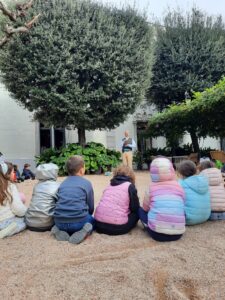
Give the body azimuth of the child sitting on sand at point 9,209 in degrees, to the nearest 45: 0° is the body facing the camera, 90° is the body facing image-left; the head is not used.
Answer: approximately 225°

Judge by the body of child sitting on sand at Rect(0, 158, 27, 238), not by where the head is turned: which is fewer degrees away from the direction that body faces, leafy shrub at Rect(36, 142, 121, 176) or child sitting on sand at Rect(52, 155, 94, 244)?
the leafy shrub

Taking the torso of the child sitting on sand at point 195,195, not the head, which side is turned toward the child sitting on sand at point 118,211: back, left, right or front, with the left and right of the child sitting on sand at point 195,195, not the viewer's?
left

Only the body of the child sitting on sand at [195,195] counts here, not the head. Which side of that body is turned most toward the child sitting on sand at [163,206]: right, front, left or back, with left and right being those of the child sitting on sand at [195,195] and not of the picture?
left

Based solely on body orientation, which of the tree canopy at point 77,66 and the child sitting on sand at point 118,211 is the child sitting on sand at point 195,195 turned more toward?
the tree canopy

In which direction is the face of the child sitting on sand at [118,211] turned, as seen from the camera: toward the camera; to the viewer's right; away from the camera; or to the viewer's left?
away from the camera

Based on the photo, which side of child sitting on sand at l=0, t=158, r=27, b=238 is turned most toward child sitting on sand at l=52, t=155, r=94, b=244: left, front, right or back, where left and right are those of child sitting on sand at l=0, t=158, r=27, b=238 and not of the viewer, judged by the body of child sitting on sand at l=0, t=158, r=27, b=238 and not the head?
right

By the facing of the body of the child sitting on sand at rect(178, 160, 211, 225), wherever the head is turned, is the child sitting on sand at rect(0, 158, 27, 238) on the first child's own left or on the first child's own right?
on the first child's own left

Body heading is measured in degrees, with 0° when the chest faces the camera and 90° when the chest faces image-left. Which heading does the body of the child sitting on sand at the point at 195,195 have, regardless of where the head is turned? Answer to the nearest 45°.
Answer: approximately 135°

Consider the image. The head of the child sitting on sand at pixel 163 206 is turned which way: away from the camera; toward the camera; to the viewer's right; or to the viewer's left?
away from the camera

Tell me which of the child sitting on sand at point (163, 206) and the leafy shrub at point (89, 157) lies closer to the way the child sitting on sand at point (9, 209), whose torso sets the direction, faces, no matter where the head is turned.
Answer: the leafy shrub
